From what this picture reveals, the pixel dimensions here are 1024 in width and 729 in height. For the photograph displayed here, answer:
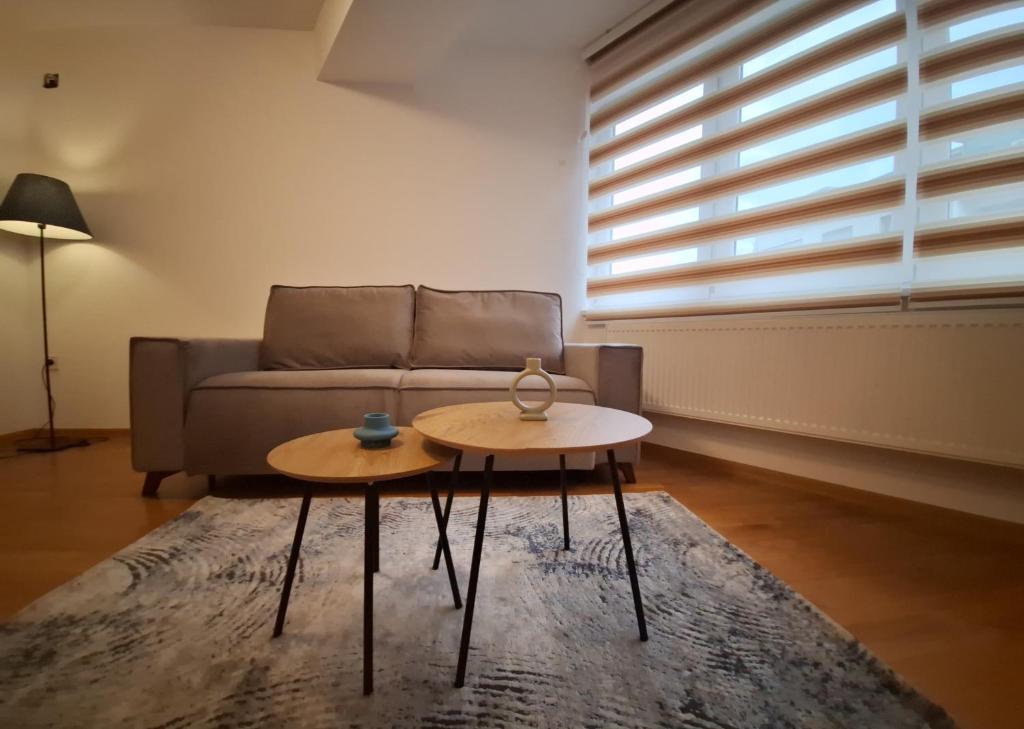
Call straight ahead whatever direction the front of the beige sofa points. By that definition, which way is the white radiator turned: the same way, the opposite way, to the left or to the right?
to the right

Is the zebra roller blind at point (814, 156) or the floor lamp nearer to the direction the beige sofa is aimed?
the zebra roller blind

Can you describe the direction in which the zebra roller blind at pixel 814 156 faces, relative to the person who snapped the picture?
facing the viewer and to the left of the viewer

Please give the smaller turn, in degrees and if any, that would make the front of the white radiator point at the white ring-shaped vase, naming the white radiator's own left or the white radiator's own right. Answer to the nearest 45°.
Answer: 0° — it already faces it

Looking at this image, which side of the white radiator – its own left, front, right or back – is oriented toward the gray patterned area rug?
front

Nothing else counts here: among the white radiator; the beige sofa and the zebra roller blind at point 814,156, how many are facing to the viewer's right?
0

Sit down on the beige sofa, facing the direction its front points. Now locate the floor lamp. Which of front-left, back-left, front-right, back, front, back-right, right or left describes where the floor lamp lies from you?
back-right

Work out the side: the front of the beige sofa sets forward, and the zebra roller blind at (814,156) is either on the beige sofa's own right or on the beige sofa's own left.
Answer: on the beige sofa's own left

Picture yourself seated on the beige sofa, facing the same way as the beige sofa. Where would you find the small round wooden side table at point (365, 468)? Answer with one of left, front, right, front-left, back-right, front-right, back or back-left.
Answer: front

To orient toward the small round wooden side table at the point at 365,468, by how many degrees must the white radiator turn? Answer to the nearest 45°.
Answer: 0° — it already faces it

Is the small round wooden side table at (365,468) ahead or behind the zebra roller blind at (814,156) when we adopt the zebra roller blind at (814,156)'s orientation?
ahead

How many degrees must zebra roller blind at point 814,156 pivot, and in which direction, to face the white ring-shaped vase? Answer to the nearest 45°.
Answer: approximately 45° to its left

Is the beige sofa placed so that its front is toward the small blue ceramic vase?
yes

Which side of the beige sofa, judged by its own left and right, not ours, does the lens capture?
front
